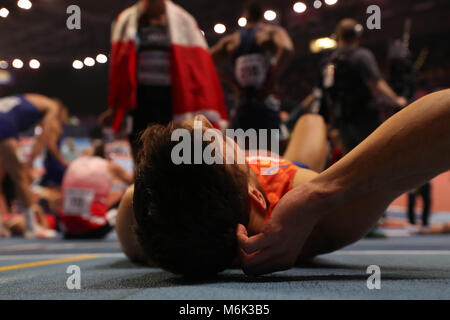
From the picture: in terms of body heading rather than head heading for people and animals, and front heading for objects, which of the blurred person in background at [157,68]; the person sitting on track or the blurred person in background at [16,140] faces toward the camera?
the blurred person in background at [157,68]

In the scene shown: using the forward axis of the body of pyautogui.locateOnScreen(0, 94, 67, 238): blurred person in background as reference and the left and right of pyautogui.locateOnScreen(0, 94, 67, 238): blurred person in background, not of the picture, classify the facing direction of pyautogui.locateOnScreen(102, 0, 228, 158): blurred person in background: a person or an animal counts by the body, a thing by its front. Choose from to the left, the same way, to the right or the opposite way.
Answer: to the right

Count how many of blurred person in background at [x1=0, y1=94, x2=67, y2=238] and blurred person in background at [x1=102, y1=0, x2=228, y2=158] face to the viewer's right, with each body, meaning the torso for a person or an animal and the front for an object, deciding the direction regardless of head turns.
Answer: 1

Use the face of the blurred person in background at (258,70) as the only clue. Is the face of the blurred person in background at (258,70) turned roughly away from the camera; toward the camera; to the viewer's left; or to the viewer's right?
away from the camera

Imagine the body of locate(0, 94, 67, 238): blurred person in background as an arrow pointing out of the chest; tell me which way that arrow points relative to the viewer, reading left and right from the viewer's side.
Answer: facing to the right of the viewer

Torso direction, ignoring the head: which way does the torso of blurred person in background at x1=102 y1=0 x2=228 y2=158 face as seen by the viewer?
toward the camera

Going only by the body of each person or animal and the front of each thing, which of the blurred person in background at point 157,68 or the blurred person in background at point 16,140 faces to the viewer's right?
the blurred person in background at point 16,140
